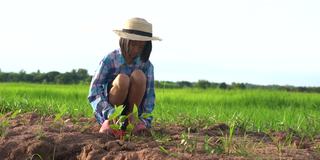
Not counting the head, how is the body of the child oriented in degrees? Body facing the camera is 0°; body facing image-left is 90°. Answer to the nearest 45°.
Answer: approximately 0°

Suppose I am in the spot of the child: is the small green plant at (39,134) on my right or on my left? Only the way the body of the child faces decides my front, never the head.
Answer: on my right
